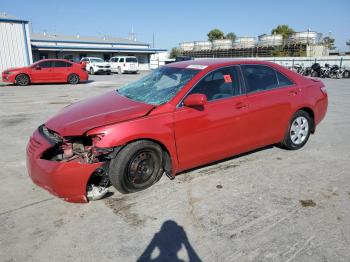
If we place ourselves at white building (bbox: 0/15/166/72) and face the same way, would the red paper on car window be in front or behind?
in front

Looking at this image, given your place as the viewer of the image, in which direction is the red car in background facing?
facing to the left of the viewer

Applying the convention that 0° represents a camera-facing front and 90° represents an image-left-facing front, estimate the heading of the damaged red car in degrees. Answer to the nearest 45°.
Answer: approximately 45°

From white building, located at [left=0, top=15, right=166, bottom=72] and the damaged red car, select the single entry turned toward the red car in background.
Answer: the white building

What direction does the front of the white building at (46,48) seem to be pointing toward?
toward the camera

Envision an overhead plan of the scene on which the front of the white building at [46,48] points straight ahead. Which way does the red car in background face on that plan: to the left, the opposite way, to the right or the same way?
to the right

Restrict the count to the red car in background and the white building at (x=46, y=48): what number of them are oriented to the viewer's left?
1

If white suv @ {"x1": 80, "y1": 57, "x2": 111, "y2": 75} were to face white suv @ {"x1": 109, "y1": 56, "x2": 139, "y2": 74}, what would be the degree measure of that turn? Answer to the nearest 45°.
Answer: approximately 90° to its left

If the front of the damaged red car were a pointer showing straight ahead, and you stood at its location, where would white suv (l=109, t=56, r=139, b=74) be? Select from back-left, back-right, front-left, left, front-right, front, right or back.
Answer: back-right

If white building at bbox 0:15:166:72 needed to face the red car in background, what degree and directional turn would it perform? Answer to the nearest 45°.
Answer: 0° — it already faces it

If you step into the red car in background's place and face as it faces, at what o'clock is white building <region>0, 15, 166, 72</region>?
The white building is roughly at 3 o'clock from the red car in background.
